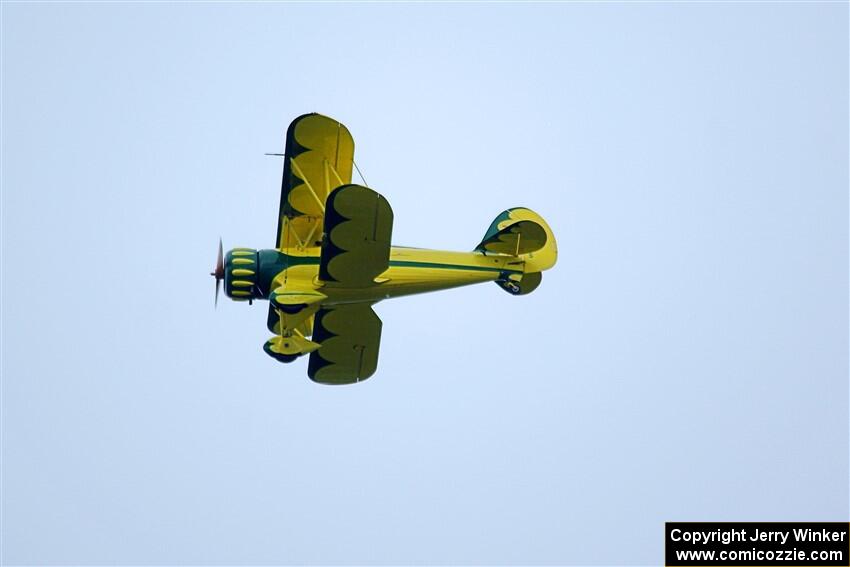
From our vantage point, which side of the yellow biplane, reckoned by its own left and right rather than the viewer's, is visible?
left
